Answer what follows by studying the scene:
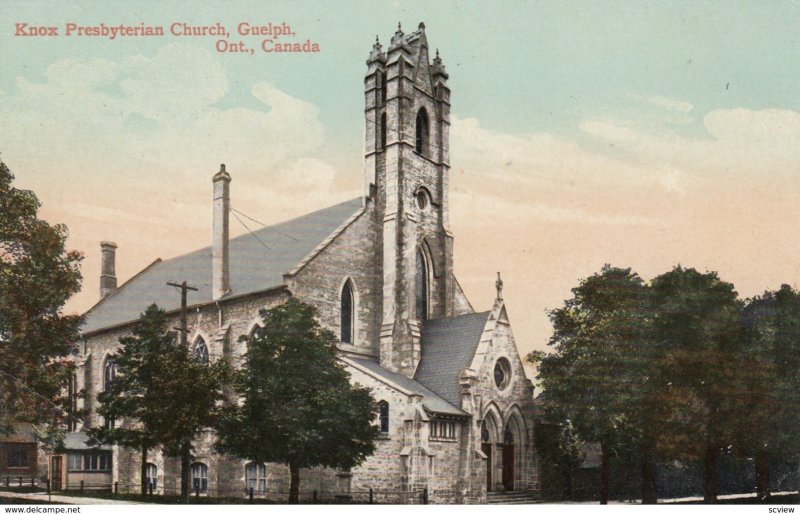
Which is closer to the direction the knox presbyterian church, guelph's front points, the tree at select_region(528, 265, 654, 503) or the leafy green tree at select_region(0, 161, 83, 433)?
the tree

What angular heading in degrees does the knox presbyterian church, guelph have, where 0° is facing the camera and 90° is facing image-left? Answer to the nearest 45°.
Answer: approximately 315°

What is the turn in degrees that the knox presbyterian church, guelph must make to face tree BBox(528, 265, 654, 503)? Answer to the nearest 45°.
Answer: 0° — it already faces it

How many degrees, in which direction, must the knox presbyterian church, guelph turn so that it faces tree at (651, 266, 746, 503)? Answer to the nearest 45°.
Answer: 0° — it already faces it

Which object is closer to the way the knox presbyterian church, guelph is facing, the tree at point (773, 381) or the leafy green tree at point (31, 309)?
the tree
